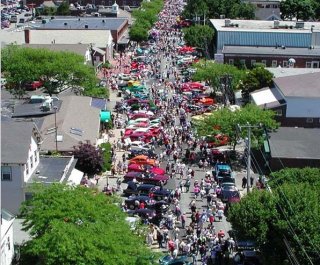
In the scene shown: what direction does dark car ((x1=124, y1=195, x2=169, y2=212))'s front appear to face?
to the viewer's right

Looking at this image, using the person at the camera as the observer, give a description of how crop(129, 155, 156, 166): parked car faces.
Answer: facing to the right of the viewer

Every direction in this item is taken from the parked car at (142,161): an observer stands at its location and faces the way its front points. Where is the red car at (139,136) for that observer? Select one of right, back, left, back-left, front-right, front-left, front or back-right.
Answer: left

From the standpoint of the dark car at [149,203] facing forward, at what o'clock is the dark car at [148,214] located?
the dark car at [148,214] is roughly at 3 o'clock from the dark car at [149,203].

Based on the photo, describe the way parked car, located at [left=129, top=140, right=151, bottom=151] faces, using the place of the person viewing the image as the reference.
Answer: facing to the right of the viewer

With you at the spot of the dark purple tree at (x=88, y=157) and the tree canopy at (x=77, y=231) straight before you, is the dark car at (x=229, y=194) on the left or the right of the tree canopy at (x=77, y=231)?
left

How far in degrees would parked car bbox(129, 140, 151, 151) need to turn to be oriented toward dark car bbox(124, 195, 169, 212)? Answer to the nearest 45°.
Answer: approximately 90° to its right

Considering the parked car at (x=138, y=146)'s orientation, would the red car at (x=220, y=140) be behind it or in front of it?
in front

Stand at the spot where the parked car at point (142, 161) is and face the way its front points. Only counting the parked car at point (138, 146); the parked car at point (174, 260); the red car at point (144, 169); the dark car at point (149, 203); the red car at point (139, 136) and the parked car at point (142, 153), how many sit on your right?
3

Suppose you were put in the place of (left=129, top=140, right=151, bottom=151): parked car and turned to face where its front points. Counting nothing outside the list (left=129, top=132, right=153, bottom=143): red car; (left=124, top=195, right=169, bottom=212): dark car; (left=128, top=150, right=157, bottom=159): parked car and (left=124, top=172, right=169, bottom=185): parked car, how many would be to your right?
3
